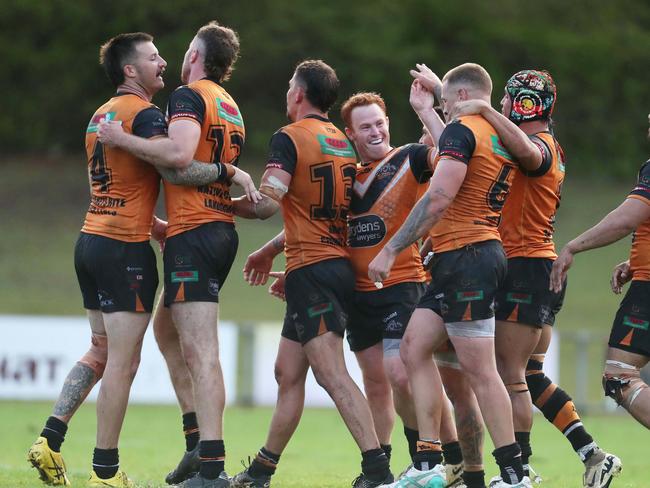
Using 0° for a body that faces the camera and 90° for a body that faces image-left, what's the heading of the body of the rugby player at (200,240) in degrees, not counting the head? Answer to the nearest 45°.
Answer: approximately 135°

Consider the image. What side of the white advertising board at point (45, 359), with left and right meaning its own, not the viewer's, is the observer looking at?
front

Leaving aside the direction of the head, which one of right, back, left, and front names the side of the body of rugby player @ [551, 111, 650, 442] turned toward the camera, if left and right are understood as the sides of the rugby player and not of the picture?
left

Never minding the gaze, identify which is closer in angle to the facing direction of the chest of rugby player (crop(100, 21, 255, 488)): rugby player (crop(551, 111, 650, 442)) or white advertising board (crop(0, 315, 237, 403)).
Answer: the white advertising board

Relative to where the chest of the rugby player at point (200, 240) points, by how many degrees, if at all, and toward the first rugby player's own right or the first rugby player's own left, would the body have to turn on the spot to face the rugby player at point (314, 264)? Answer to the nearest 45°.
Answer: approximately 135° to the first rugby player's own right

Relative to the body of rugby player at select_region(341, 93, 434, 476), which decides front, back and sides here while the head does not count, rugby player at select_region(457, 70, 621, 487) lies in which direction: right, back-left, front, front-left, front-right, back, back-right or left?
back-left

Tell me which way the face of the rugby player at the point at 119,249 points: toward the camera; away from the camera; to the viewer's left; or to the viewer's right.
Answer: to the viewer's right

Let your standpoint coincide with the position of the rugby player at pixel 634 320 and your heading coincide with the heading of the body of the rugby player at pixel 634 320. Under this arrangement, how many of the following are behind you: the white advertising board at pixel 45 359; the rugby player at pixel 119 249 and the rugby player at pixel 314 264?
0

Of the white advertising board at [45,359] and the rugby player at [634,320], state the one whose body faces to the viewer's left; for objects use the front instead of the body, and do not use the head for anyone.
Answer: the rugby player

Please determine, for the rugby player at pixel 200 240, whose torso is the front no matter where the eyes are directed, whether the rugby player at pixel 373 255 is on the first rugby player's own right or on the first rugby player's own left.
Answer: on the first rugby player's own right

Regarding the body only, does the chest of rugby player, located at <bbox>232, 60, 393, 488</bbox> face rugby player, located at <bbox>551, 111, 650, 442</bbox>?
no

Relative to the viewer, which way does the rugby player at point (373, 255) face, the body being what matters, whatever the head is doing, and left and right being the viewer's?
facing the viewer and to the left of the viewer

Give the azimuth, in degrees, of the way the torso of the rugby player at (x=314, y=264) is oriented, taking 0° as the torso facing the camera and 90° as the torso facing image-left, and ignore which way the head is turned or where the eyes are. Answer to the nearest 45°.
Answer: approximately 135°

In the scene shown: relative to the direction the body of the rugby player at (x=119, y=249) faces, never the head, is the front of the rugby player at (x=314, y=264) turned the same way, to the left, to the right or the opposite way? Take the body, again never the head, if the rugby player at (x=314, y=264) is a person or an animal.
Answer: to the left

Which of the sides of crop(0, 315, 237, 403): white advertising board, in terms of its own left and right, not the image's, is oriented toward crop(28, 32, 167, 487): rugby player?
front

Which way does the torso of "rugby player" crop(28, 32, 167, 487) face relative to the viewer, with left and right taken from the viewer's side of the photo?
facing away from the viewer and to the right of the viewer

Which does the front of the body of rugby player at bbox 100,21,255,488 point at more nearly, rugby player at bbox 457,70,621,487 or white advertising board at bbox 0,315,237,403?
the white advertising board

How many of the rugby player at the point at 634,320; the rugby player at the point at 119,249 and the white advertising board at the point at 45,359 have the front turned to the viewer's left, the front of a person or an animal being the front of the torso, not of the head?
1

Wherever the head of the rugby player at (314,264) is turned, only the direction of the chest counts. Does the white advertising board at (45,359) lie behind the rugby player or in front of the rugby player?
in front
